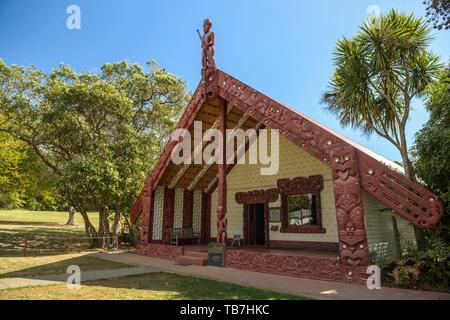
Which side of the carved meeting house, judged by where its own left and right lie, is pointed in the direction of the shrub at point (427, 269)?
left

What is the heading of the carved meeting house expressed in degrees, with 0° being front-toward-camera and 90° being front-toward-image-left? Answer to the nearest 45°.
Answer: approximately 45°

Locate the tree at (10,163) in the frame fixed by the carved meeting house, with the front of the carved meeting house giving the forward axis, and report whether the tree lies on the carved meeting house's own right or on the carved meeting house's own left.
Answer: on the carved meeting house's own right

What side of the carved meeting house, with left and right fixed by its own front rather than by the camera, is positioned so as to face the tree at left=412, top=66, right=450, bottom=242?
left

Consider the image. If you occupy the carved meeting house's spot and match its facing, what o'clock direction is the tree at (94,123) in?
The tree is roughly at 2 o'clock from the carved meeting house.

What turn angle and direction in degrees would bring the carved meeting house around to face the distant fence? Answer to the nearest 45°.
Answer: approximately 45° to its right
